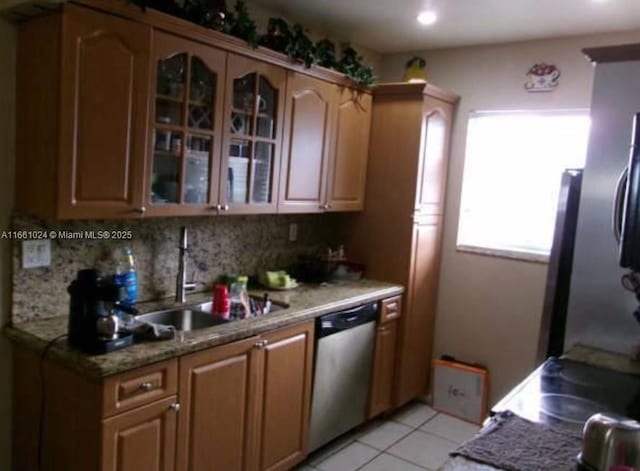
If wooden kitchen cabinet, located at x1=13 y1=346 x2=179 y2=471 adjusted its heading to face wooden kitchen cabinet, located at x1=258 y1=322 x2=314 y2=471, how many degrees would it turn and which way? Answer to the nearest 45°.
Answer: approximately 45° to its left

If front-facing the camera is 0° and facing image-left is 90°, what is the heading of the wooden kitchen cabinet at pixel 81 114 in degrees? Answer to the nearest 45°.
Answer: approximately 315°

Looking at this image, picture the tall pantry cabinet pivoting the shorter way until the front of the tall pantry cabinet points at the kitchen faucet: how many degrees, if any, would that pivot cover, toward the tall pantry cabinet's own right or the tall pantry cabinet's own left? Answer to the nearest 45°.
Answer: approximately 90° to the tall pantry cabinet's own right

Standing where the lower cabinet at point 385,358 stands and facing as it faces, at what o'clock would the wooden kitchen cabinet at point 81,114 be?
The wooden kitchen cabinet is roughly at 3 o'clock from the lower cabinet.

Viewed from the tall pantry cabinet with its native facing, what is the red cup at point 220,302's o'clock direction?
The red cup is roughly at 3 o'clock from the tall pantry cabinet.

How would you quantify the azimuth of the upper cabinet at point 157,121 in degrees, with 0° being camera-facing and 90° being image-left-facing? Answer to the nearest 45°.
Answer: approximately 315°

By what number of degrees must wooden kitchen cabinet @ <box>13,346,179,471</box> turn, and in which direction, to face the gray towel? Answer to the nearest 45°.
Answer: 0° — it already faces it

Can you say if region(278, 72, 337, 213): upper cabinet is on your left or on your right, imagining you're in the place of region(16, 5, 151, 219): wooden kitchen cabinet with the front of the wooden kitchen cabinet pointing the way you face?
on your left

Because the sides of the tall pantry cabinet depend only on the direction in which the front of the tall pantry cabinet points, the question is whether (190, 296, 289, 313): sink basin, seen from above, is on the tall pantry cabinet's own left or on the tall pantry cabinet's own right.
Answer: on the tall pantry cabinet's own right

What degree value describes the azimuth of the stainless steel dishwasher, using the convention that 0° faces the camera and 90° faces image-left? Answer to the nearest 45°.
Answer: approximately 315°

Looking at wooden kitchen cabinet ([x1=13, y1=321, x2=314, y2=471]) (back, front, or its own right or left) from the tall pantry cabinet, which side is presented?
left
